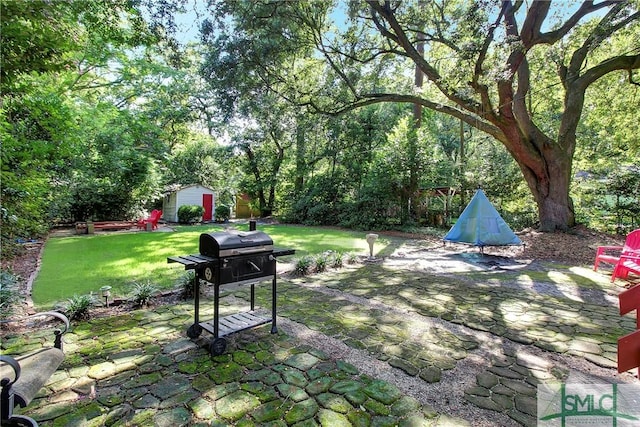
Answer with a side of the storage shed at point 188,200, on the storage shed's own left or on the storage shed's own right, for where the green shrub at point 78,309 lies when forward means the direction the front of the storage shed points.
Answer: on the storage shed's own right

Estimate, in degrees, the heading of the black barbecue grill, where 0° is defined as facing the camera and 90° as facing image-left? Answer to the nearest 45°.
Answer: approximately 315°

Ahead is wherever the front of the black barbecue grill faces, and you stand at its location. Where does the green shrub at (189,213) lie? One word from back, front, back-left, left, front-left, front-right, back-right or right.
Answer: back-left

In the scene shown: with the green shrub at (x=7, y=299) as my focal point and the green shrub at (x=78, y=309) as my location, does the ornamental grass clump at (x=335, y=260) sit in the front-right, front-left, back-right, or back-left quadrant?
back-right

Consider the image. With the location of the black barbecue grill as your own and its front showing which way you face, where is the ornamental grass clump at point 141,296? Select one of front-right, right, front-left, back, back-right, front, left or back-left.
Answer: back

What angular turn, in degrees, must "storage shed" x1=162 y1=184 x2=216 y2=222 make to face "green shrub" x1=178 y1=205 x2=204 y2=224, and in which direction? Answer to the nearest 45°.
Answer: approximately 45° to its right

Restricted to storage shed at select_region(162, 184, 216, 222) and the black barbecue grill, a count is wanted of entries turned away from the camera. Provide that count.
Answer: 0

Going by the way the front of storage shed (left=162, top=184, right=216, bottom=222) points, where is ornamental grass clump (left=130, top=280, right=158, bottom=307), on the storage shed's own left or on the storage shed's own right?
on the storage shed's own right

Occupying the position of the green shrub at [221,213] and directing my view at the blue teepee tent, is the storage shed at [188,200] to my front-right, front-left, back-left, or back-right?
back-right

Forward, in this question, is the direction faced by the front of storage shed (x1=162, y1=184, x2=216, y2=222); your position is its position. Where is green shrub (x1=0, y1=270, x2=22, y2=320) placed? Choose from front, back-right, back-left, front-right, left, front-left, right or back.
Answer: front-right

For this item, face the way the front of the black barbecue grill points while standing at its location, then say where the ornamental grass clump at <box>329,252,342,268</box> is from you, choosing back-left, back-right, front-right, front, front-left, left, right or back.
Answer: left
